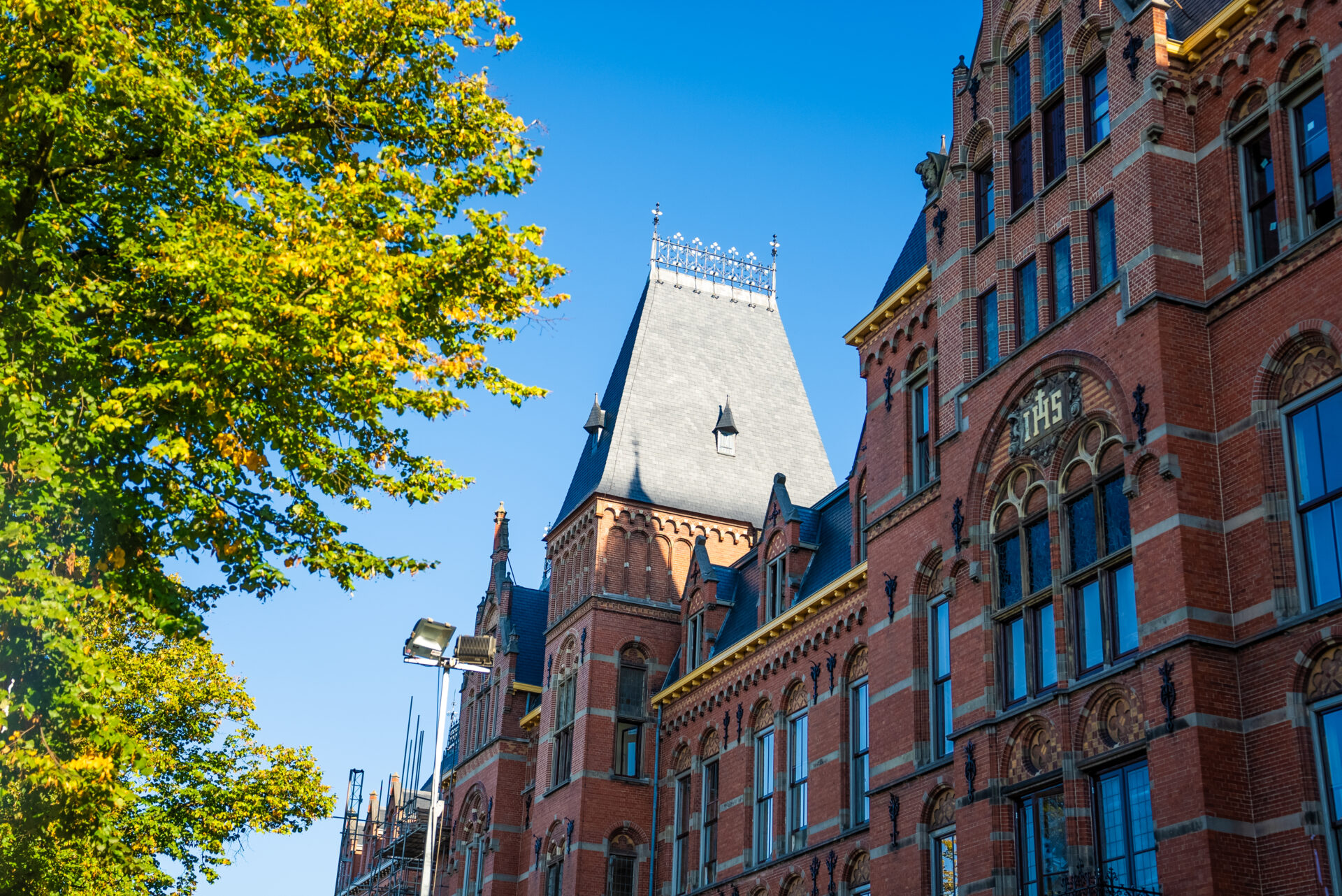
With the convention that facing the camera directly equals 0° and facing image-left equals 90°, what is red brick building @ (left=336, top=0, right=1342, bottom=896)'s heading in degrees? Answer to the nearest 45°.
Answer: approximately 45°

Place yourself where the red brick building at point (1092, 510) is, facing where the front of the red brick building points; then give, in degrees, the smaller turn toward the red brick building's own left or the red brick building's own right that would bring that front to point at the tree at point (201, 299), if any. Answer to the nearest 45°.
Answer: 0° — it already faces it

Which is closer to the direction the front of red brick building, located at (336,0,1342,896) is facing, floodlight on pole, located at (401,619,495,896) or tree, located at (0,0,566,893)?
the tree

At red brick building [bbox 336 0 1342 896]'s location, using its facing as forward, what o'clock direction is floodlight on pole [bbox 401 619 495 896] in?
The floodlight on pole is roughly at 2 o'clock from the red brick building.
